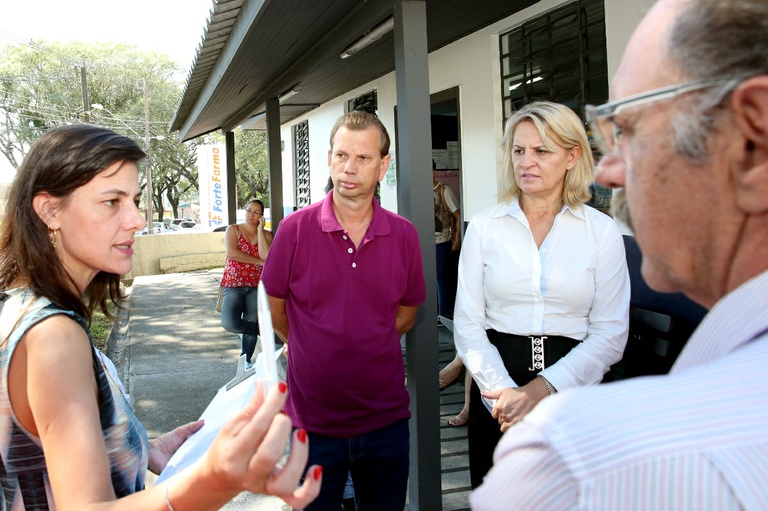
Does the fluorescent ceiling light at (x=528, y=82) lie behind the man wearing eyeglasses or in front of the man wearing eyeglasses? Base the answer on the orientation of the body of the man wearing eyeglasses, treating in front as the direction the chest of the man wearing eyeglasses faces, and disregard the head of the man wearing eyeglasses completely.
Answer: in front

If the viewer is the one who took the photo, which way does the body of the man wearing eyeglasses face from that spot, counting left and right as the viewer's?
facing away from the viewer and to the left of the viewer

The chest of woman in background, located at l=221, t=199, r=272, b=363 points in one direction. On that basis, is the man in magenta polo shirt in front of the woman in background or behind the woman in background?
in front

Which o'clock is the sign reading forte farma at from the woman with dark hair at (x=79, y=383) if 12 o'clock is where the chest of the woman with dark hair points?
The sign reading forte farma is roughly at 9 o'clock from the woman with dark hair.

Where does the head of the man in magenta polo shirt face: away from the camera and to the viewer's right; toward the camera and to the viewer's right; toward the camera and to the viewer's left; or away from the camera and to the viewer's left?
toward the camera and to the viewer's left

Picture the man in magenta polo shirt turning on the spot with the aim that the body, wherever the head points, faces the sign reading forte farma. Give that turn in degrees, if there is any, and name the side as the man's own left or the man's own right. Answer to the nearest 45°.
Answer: approximately 180°

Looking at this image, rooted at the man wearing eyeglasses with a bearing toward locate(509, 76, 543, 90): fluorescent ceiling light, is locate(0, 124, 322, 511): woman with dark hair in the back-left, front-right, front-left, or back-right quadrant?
front-left

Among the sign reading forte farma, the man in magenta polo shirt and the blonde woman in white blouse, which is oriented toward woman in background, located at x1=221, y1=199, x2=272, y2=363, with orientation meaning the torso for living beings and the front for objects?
the sign reading forte farma

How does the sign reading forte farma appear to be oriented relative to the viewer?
toward the camera

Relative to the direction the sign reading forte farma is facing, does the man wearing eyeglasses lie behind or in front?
in front

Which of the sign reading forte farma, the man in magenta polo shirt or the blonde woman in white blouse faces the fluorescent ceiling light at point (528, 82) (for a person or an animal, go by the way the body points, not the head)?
the sign reading forte farma

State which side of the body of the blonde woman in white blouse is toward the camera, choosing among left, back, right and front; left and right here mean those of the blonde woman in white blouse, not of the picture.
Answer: front

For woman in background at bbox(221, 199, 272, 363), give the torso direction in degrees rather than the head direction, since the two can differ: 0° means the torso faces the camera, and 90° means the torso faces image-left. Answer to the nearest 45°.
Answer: approximately 315°

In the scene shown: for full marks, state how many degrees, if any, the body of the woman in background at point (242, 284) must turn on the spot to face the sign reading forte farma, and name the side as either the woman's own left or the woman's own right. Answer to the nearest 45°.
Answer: approximately 135° to the woman's own left

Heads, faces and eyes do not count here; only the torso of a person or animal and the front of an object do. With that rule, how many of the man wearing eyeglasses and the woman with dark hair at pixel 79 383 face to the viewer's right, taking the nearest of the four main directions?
1

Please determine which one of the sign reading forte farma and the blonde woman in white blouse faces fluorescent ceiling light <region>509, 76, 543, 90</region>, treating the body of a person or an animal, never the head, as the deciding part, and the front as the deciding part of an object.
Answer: the sign reading forte farma
